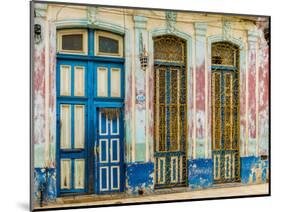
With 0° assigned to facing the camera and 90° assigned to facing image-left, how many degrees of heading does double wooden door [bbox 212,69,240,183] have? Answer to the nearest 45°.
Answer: approximately 315°

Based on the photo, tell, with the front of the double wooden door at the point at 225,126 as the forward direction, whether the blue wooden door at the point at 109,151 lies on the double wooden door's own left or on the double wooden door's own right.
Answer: on the double wooden door's own right

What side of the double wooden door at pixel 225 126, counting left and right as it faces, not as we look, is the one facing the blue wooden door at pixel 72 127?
right
